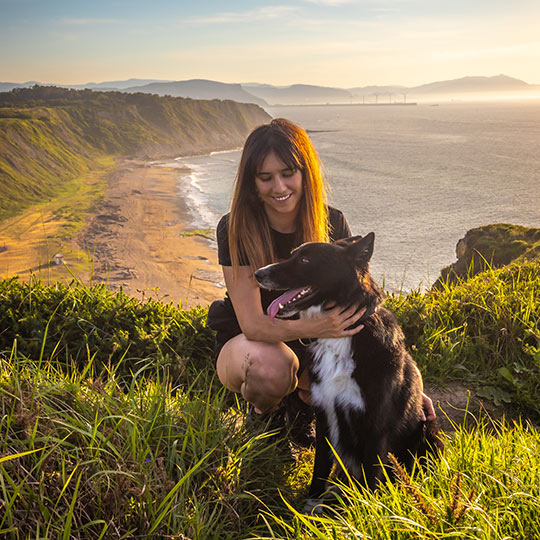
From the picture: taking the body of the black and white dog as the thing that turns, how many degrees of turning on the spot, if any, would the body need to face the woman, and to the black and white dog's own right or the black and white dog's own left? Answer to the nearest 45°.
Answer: approximately 90° to the black and white dog's own right

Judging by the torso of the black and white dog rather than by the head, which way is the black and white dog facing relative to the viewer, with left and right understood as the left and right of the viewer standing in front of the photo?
facing the viewer and to the left of the viewer
